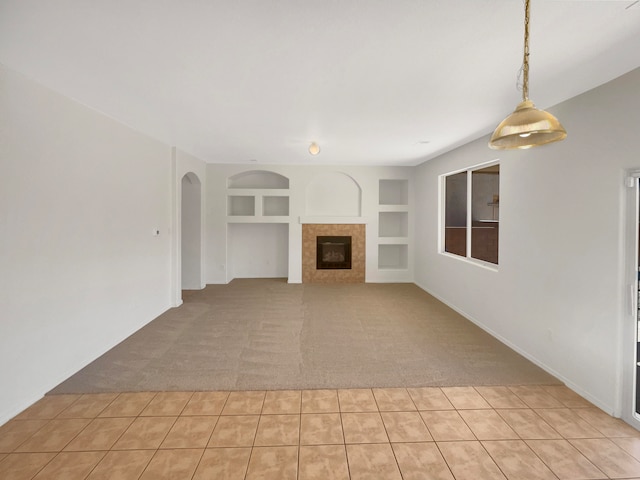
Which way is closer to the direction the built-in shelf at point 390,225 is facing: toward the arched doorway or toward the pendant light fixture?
the pendant light fixture

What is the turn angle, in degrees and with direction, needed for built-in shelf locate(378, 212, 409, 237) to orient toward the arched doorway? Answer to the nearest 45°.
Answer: approximately 45° to its right

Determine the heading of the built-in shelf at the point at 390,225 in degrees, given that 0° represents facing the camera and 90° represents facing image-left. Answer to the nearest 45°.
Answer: approximately 0°

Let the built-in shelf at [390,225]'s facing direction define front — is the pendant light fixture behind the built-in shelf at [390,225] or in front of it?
in front
